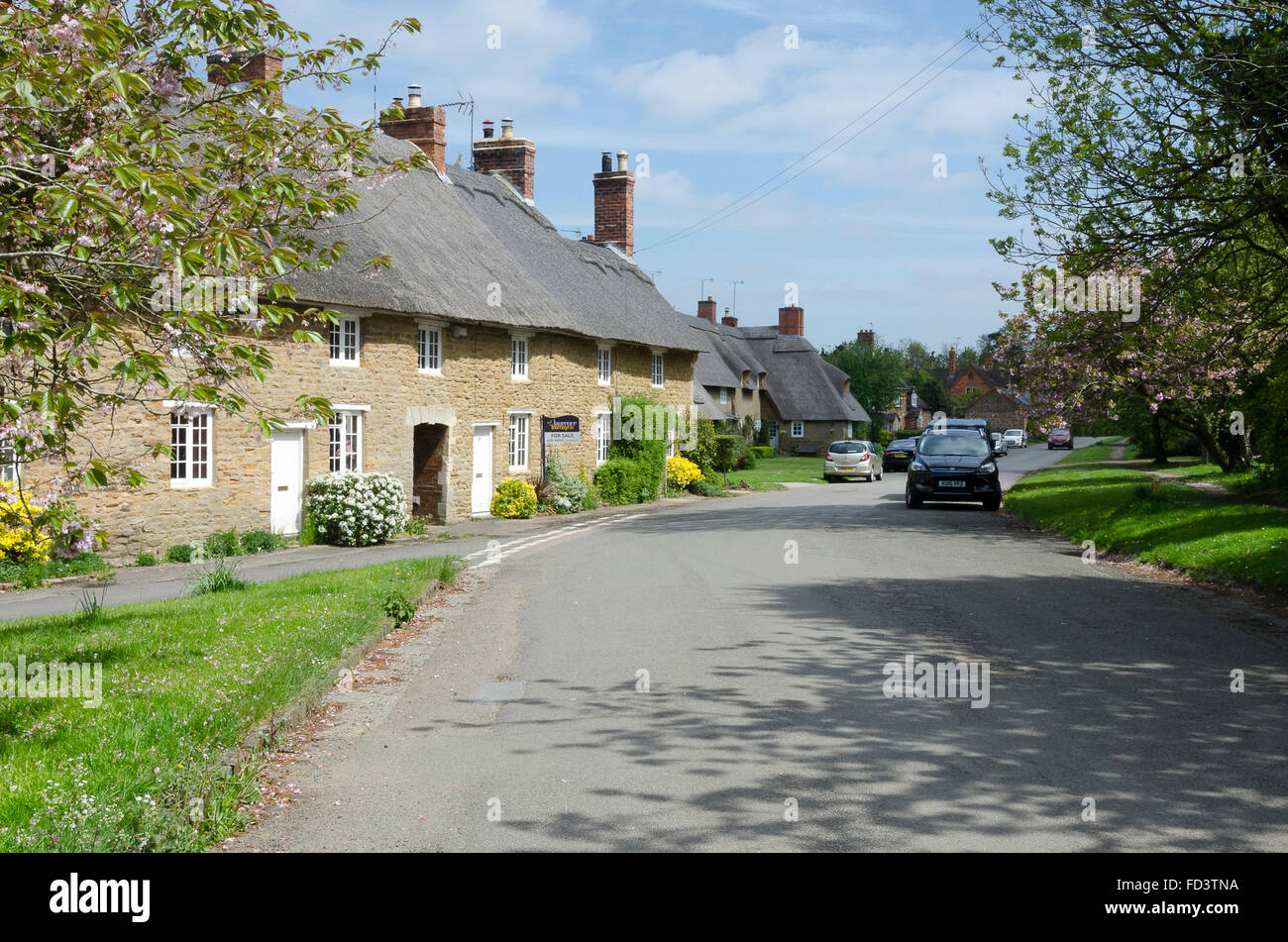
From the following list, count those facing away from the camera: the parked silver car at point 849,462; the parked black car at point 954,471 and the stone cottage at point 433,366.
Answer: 1

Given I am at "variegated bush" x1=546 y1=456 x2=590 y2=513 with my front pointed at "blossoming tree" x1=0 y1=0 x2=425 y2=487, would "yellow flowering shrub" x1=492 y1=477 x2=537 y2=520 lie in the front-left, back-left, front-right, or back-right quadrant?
front-right

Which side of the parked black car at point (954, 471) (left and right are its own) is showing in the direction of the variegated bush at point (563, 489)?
right

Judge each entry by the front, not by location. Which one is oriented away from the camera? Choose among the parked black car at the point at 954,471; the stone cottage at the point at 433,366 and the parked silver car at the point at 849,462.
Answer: the parked silver car

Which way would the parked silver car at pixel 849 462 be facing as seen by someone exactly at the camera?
facing away from the viewer

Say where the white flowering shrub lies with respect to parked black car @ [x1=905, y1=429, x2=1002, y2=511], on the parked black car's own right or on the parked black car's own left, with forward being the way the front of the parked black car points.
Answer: on the parked black car's own right

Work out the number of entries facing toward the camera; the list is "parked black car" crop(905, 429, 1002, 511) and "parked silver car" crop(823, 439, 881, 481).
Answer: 1

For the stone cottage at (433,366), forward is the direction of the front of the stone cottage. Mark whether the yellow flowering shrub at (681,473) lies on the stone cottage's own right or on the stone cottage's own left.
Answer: on the stone cottage's own left

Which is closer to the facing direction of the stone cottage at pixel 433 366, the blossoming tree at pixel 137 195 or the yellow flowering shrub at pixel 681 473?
the blossoming tree

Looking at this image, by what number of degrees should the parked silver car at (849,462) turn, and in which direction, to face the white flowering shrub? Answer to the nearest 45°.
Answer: approximately 180°

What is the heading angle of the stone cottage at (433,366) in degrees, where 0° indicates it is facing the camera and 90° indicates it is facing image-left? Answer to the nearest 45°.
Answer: approximately 315°

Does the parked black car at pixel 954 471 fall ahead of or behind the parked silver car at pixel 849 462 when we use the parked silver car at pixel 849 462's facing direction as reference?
behind

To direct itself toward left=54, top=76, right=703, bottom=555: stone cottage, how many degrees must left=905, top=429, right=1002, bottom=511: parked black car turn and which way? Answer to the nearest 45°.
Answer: approximately 90° to its right

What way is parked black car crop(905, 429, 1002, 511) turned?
toward the camera

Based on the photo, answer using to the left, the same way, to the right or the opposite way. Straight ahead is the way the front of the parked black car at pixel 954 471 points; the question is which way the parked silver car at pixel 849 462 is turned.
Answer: the opposite way

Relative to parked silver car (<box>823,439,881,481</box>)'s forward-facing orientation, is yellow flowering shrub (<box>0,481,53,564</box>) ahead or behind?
behind
